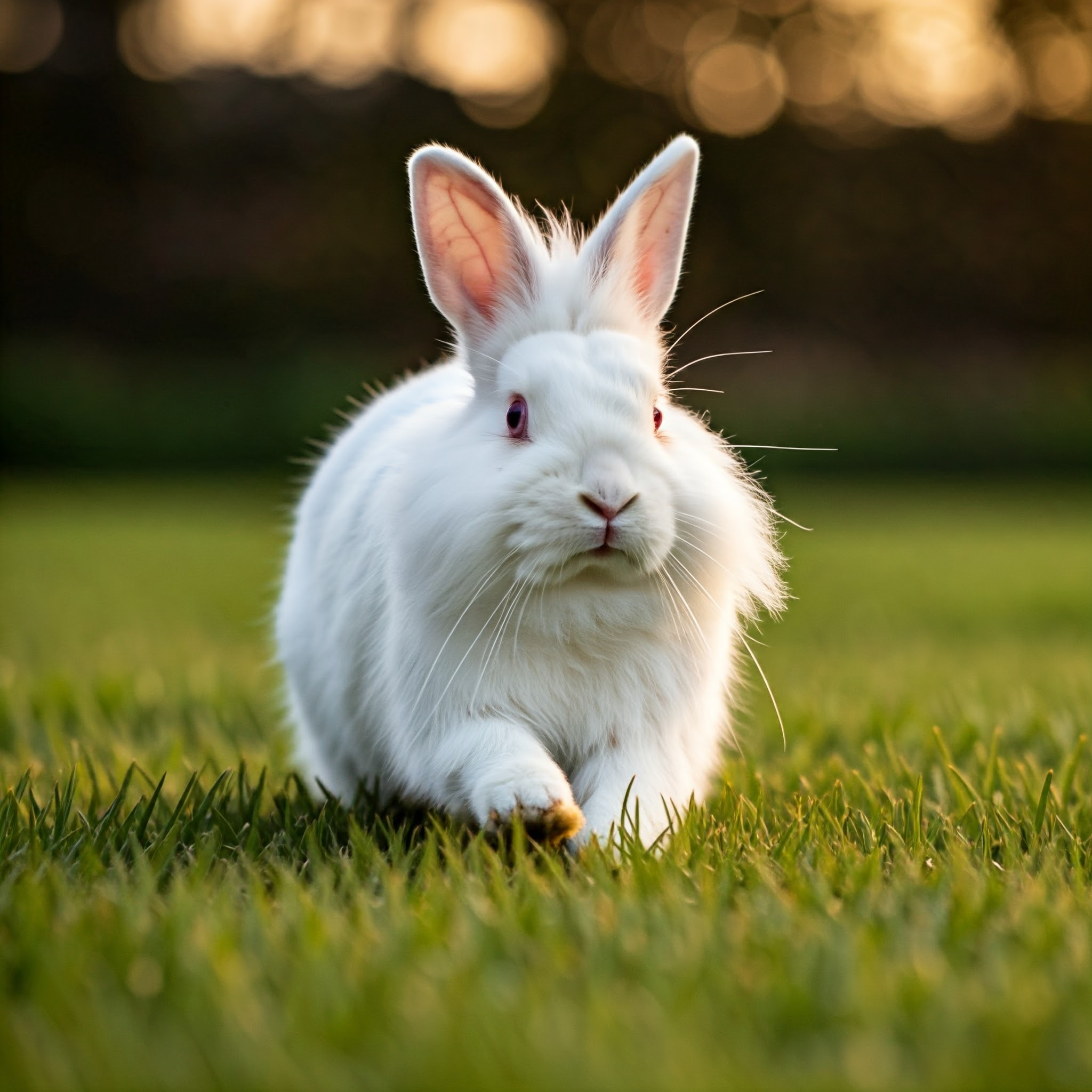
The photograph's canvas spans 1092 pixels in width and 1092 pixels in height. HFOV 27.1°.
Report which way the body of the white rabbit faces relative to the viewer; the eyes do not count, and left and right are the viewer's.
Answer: facing the viewer and to the right of the viewer
